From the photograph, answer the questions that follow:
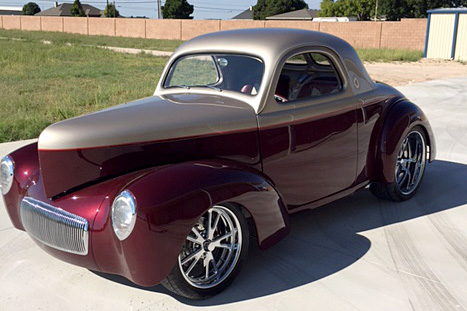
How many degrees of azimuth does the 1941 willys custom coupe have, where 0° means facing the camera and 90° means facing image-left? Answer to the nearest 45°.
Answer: approximately 45°

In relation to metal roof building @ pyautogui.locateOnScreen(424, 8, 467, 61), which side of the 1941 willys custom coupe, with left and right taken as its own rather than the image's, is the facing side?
back
